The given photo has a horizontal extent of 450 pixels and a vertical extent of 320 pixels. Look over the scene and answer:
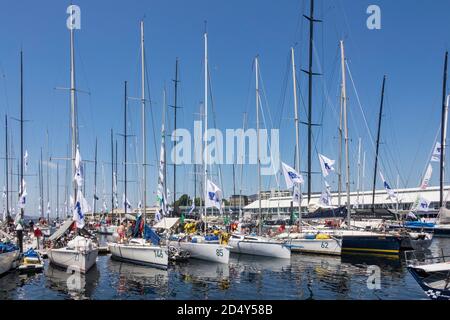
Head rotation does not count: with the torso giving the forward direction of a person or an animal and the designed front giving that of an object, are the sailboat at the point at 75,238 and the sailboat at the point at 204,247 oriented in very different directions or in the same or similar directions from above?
same or similar directions

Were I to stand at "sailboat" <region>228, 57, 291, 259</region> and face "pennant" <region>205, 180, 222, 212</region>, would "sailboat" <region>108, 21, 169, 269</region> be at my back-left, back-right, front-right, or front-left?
front-left
